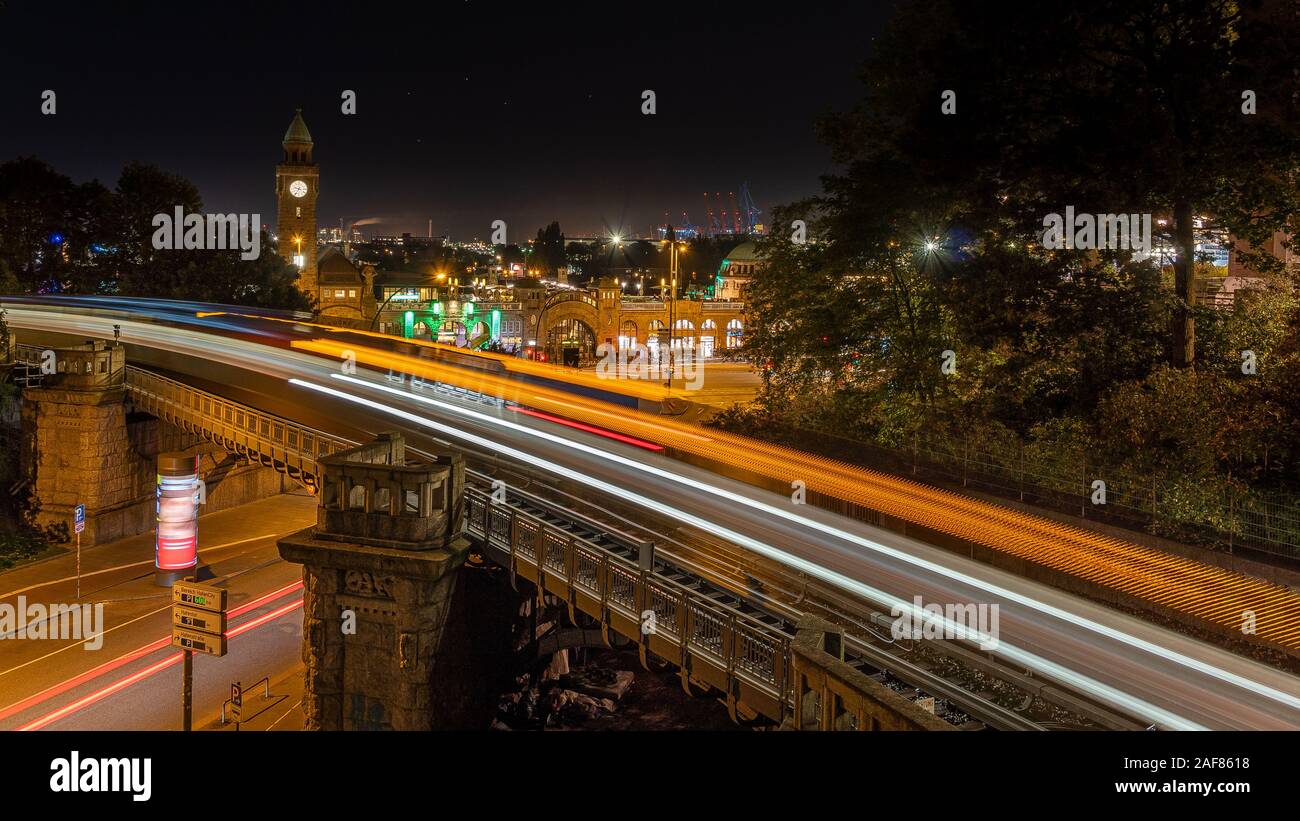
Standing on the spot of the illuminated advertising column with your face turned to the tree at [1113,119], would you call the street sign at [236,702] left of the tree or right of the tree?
right

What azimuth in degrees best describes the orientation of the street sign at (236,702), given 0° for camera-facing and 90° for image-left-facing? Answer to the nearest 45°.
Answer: approximately 45°

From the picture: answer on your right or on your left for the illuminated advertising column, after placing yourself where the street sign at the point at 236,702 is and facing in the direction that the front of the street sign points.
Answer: on your right

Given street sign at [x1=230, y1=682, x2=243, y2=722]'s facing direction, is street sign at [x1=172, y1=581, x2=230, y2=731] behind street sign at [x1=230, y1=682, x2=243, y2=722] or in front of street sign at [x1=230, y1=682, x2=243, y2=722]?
in front

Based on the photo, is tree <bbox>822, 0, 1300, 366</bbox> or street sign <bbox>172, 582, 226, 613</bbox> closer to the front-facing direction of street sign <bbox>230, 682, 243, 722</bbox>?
the street sign
